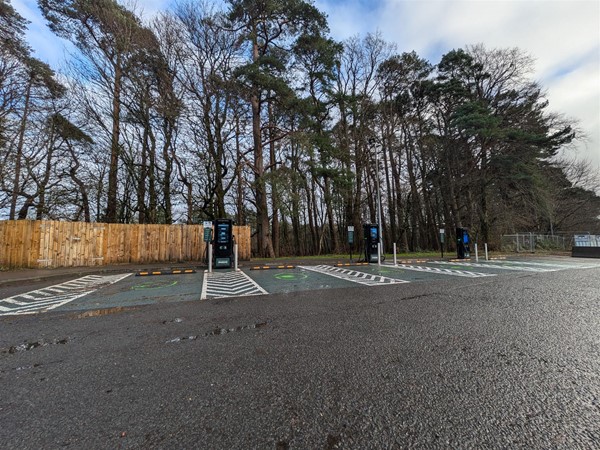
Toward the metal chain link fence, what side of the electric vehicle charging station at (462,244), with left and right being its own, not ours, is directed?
left

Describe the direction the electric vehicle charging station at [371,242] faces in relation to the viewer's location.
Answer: facing the viewer and to the right of the viewer

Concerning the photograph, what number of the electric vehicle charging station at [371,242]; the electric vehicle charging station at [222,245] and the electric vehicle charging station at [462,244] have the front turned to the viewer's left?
0

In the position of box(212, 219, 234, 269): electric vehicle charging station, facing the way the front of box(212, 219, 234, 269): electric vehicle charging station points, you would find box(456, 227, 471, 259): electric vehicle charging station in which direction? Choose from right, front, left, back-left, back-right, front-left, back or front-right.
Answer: left

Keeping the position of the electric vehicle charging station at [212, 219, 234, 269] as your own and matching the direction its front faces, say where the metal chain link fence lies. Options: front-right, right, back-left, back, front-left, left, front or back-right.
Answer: left

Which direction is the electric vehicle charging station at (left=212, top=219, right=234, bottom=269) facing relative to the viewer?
toward the camera

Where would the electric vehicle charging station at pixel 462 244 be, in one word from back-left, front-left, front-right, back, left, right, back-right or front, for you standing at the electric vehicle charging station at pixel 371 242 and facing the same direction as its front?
left

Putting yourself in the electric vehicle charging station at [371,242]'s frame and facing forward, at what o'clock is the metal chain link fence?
The metal chain link fence is roughly at 9 o'clock from the electric vehicle charging station.

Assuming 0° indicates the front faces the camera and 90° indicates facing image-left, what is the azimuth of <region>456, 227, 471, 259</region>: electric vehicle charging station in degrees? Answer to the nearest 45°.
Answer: approximately 315°

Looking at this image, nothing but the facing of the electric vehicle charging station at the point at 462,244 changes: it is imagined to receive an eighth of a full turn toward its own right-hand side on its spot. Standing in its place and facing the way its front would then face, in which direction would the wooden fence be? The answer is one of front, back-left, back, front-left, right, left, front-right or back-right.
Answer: front-right

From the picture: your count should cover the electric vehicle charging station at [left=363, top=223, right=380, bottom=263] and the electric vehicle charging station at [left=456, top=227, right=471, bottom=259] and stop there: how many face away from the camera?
0

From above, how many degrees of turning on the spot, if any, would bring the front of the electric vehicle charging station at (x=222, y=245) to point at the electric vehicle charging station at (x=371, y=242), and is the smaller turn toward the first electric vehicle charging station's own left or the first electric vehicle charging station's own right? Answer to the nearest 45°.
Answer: approximately 90° to the first electric vehicle charging station's own left

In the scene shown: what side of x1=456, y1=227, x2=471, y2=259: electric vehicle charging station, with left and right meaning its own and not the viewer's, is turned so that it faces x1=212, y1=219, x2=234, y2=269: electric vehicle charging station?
right
